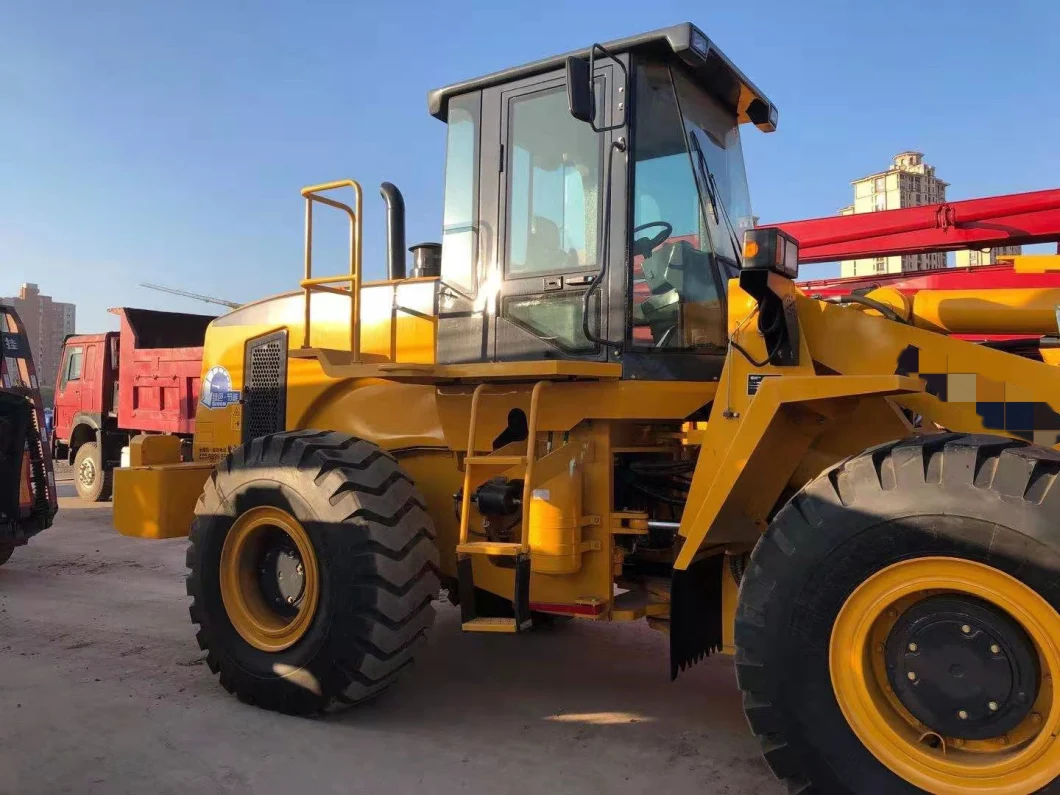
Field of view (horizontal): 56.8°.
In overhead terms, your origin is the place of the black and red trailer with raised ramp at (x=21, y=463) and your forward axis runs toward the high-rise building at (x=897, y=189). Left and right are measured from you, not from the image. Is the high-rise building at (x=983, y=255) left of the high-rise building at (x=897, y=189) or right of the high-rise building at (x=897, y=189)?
right

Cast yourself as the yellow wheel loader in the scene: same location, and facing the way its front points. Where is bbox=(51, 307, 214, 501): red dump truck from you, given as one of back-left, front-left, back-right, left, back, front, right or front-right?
back

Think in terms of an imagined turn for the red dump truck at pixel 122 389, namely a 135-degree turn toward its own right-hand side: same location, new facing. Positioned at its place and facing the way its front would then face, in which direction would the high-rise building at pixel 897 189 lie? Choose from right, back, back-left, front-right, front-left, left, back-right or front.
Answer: front

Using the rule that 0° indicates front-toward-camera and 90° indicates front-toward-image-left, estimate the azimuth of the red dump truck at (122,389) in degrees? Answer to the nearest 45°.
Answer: approximately 135°

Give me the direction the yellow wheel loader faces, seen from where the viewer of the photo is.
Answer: facing the viewer and to the right of the viewer

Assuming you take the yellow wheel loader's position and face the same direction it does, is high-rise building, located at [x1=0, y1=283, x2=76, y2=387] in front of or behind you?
behind

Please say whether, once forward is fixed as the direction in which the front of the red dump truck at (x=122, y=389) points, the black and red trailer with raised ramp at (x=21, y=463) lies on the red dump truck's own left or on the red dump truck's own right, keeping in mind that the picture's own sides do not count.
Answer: on the red dump truck's own left

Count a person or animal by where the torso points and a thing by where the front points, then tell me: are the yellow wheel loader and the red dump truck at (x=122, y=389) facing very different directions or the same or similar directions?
very different directions

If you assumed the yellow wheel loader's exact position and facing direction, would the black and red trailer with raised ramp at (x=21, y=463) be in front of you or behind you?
behind

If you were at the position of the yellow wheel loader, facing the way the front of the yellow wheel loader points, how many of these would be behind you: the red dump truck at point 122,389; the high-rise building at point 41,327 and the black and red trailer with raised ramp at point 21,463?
3
